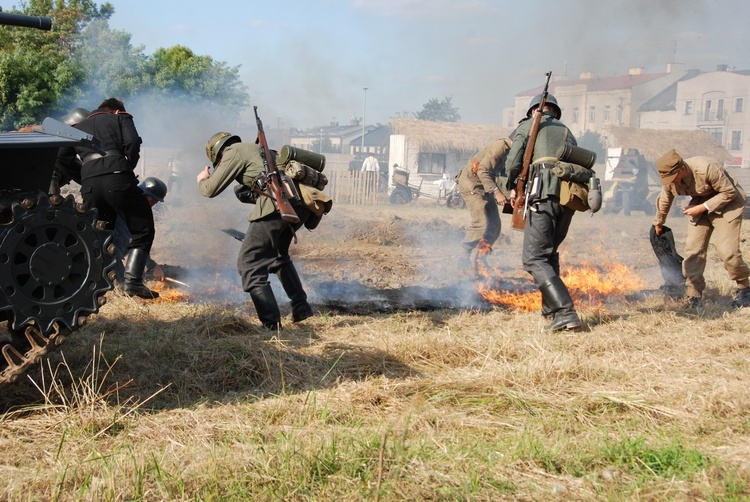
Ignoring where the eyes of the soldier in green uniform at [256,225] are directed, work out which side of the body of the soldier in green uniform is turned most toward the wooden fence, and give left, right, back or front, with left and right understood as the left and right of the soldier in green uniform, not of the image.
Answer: right

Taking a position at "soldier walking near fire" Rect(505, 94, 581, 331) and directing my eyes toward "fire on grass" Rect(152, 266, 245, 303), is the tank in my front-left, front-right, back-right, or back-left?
front-left

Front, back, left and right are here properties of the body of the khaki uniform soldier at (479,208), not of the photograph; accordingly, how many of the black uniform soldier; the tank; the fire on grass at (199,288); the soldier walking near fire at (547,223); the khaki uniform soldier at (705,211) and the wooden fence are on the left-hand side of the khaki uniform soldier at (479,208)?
1

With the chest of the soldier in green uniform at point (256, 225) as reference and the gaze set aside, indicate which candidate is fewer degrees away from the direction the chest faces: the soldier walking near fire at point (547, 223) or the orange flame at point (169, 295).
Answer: the orange flame

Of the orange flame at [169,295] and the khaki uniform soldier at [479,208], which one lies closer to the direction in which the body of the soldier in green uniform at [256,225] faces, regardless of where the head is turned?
the orange flame

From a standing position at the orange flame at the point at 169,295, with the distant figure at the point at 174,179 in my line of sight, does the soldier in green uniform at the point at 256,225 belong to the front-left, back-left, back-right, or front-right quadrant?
back-right

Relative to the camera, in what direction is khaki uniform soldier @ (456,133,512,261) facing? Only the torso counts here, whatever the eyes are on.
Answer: to the viewer's right

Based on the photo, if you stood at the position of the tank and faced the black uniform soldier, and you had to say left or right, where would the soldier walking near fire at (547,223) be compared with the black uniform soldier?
right

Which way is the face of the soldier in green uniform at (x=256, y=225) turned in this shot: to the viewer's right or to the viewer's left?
to the viewer's left

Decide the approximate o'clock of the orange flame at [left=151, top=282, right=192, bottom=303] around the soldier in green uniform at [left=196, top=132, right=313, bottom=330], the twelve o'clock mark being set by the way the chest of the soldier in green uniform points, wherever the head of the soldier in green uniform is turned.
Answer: The orange flame is roughly at 2 o'clock from the soldier in green uniform.

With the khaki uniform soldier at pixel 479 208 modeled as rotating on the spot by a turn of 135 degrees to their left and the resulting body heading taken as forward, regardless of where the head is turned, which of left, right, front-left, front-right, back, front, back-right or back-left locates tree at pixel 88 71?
front

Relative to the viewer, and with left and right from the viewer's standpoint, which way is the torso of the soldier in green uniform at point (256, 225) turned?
facing to the left of the viewer
